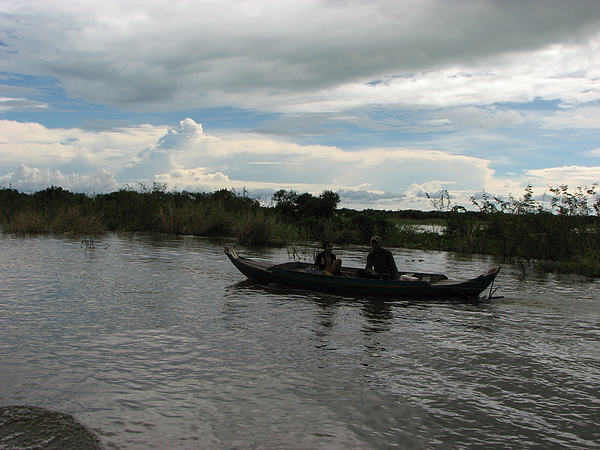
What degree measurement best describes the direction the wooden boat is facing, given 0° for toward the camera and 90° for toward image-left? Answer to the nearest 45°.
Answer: approximately 90°
